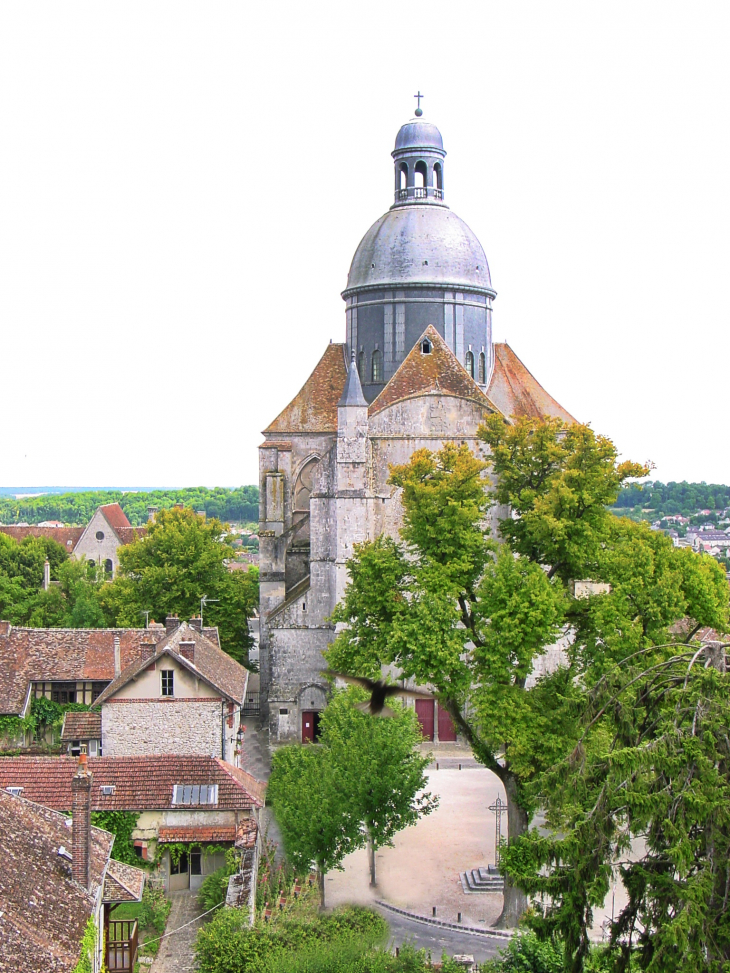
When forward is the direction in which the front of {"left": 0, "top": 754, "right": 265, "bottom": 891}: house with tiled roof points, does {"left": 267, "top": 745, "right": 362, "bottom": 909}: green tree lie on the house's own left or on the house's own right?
on the house's own left

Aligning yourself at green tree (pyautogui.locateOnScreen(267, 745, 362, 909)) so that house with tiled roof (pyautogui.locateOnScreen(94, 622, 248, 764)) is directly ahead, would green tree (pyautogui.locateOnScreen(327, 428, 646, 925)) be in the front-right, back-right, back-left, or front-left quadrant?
back-right

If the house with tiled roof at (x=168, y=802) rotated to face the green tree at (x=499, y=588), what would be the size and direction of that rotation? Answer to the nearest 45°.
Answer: approximately 90° to its left

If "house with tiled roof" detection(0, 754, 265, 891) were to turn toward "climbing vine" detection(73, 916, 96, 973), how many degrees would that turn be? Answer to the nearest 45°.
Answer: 0° — it already faces it

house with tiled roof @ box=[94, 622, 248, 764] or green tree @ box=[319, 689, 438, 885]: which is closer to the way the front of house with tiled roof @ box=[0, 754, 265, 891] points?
the green tree

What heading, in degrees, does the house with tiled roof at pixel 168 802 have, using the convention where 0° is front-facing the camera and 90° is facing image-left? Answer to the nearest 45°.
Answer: approximately 0°

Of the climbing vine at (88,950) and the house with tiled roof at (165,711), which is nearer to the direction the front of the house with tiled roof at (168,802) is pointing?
the climbing vine

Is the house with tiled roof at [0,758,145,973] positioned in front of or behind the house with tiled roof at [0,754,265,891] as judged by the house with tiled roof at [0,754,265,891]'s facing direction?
in front

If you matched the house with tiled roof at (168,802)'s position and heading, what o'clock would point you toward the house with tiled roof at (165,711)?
the house with tiled roof at (165,711) is roughly at 6 o'clock from the house with tiled roof at (168,802).

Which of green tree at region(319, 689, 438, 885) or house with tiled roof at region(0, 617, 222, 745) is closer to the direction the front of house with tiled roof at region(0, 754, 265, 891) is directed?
the green tree

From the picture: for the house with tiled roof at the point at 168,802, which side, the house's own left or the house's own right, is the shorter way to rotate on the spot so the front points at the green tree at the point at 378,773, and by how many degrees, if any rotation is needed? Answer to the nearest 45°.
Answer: approximately 90° to the house's own left

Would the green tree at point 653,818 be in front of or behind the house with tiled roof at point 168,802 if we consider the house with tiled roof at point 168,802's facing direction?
in front
